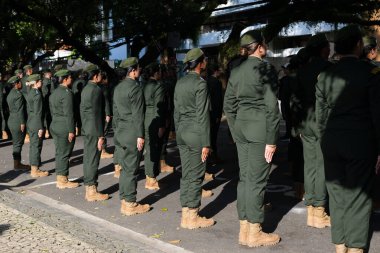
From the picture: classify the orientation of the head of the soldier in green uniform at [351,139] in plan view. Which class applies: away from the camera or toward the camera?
away from the camera

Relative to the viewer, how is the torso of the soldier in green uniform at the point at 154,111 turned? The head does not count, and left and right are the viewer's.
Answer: facing away from the viewer and to the right of the viewer

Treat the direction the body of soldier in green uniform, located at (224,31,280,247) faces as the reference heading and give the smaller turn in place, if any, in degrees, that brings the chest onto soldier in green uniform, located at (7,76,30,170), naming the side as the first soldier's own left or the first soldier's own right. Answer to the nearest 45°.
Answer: approximately 90° to the first soldier's own left

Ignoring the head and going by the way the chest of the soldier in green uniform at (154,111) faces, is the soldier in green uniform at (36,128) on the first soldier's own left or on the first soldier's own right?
on the first soldier's own left

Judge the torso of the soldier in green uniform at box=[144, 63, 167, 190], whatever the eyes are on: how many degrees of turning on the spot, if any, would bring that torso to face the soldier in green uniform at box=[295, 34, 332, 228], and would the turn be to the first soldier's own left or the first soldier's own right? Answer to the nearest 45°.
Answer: approximately 90° to the first soldier's own right

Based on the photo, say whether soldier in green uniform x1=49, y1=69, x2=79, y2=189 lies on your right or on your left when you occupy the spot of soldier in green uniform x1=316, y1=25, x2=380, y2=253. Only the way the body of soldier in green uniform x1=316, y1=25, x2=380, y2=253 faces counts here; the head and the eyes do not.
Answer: on your left

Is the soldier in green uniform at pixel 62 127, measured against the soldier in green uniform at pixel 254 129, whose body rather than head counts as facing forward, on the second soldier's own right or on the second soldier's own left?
on the second soldier's own left

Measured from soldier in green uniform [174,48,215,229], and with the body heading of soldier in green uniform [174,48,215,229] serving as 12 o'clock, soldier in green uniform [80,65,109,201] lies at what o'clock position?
soldier in green uniform [80,65,109,201] is roughly at 9 o'clock from soldier in green uniform [174,48,215,229].
